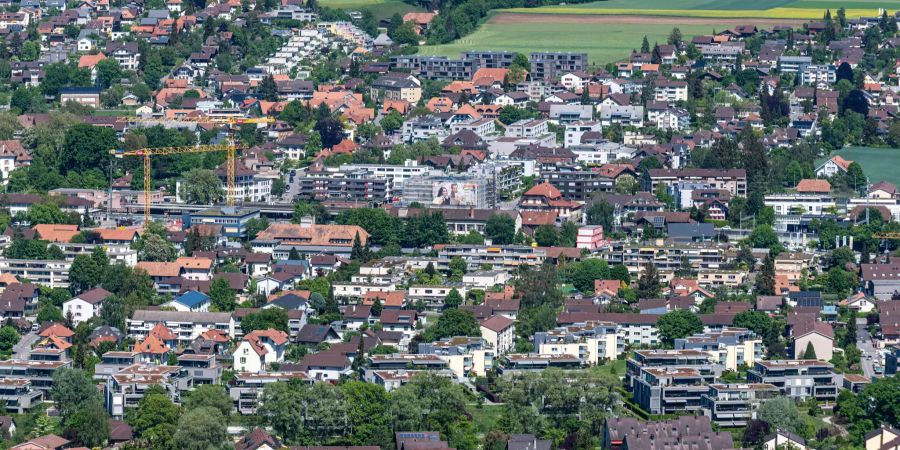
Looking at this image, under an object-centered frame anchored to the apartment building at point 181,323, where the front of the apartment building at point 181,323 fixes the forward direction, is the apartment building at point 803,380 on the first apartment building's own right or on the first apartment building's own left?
on the first apartment building's own left

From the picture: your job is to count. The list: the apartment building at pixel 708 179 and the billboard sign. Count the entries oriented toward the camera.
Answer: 2

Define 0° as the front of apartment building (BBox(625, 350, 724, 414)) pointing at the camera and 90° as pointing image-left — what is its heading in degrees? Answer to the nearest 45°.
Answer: approximately 0°

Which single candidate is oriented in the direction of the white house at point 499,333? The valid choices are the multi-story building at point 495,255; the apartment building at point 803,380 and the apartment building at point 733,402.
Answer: the multi-story building

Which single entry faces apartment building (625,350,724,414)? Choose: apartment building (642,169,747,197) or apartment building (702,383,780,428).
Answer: apartment building (642,169,747,197)

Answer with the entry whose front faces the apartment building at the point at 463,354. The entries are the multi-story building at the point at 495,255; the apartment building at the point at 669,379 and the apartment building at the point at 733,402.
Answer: the multi-story building

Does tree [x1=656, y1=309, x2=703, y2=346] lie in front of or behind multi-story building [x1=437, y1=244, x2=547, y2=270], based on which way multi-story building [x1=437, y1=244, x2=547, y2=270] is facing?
in front
